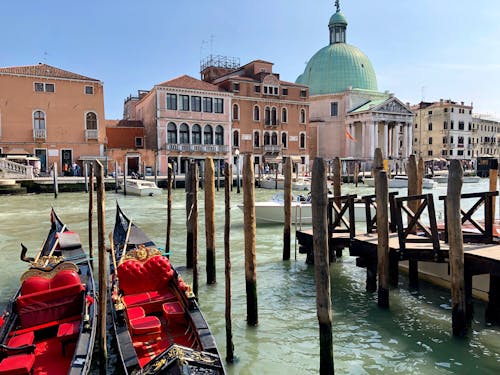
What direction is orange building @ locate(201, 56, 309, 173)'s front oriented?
toward the camera

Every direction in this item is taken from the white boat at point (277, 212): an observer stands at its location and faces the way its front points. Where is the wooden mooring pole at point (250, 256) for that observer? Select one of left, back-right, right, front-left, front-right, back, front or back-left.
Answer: left

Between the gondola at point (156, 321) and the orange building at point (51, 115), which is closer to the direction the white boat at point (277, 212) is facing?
the orange building

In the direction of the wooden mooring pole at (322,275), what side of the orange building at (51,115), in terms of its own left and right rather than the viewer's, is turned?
front

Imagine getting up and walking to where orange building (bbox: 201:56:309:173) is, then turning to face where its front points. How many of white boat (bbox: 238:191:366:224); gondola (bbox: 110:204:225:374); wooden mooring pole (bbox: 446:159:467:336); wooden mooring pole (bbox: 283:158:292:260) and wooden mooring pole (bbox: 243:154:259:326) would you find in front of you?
5

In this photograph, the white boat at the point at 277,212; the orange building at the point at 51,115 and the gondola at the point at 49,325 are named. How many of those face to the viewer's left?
1

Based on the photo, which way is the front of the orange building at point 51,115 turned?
toward the camera

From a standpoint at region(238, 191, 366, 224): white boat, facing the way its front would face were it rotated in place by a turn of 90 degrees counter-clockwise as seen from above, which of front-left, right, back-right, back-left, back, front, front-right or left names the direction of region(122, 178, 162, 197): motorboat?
back-right

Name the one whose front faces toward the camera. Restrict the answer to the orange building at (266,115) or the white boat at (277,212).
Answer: the orange building

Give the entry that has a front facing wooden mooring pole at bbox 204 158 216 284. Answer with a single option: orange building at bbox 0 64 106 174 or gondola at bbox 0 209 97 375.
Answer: the orange building

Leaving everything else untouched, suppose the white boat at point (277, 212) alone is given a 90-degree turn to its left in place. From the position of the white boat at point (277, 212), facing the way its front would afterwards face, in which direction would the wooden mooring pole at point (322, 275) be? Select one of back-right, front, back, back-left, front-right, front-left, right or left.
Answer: front

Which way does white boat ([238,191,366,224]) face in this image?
to the viewer's left
